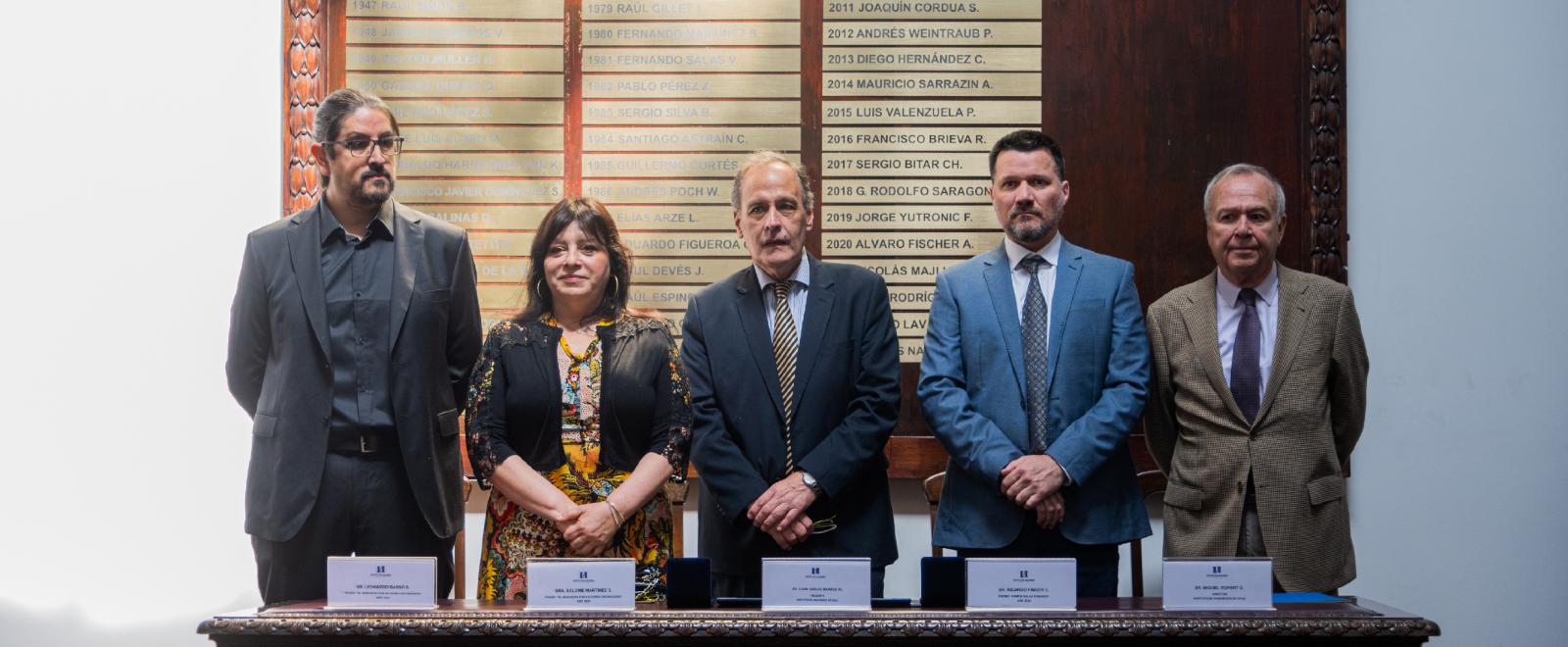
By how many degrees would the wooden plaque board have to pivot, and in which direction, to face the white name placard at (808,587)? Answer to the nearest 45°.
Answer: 0° — it already faces it

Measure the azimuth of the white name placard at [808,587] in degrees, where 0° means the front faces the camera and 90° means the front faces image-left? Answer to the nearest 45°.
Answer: approximately 0°

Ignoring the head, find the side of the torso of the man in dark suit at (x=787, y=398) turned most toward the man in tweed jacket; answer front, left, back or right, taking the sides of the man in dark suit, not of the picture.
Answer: left

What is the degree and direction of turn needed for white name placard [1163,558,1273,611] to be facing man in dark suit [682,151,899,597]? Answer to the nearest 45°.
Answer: approximately 135° to its right

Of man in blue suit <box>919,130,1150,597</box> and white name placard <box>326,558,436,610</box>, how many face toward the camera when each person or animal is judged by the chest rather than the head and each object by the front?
2
